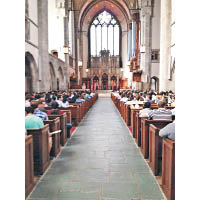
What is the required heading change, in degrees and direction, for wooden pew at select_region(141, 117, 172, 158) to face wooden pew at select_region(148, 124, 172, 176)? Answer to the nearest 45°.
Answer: approximately 180°

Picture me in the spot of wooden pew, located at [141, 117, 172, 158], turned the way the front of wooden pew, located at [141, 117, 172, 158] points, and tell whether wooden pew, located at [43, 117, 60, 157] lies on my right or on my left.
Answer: on my left

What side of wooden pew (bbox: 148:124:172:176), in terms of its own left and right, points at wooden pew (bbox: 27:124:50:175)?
left

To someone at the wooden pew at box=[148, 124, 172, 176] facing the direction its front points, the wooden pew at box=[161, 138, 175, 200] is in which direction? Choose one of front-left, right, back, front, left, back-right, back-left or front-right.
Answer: back

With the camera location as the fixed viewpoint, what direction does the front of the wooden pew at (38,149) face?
facing away from the viewer

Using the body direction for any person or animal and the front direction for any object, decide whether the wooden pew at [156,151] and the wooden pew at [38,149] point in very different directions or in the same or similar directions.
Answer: same or similar directions

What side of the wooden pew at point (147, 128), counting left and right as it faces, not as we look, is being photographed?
back

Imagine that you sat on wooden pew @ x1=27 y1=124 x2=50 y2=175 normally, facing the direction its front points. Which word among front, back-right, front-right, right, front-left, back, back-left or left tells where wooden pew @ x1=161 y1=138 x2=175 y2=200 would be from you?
back-right

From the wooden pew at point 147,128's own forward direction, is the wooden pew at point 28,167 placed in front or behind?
behind

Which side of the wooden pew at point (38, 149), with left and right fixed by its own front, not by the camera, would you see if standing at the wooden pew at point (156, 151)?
right

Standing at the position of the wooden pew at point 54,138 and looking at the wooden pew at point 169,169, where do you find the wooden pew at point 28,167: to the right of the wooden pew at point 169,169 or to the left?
right

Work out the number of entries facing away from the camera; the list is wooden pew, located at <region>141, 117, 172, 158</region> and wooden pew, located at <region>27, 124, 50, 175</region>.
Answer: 2

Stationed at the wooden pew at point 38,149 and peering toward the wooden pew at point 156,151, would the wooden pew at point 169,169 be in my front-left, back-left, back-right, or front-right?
front-right

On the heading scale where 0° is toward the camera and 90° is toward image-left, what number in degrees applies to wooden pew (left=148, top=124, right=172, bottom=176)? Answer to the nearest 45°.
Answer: approximately 180°
